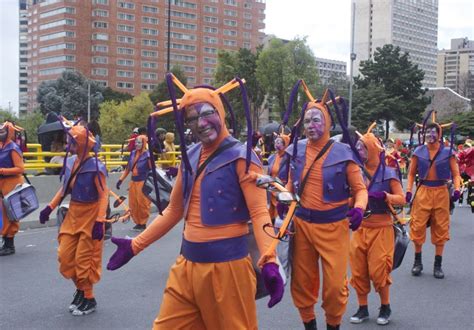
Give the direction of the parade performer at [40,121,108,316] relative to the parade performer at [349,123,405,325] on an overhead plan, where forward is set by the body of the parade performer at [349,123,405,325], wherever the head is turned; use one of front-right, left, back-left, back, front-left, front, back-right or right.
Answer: front-right

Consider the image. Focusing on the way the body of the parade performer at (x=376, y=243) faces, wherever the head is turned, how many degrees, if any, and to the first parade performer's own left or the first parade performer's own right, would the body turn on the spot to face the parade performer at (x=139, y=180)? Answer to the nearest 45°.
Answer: approximately 90° to the first parade performer's own right

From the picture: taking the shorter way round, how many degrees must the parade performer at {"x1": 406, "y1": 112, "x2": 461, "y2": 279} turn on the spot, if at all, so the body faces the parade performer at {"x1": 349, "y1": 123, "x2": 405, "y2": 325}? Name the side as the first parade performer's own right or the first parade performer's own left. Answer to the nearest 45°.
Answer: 0° — they already face them

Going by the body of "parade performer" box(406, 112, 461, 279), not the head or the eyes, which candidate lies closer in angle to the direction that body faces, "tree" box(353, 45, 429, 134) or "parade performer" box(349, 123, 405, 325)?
the parade performer

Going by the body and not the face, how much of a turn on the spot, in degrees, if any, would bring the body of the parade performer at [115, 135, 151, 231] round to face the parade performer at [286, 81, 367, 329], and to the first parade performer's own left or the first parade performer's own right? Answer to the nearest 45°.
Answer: approximately 45° to the first parade performer's own left

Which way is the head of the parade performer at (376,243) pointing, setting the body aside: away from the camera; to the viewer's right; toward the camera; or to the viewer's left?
to the viewer's left

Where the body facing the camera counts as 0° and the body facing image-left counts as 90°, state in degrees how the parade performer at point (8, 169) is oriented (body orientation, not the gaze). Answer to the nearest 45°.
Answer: approximately 45°

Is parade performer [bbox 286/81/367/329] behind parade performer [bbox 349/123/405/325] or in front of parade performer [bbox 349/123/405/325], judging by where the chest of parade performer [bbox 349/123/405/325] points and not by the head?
in front

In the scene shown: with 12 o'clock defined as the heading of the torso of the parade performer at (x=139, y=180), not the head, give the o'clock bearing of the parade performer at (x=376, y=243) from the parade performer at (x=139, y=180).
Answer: the parade performer at (x=376, y=243) is roughly at 10 o'clock from the parade performer at (x=139, y=180).
